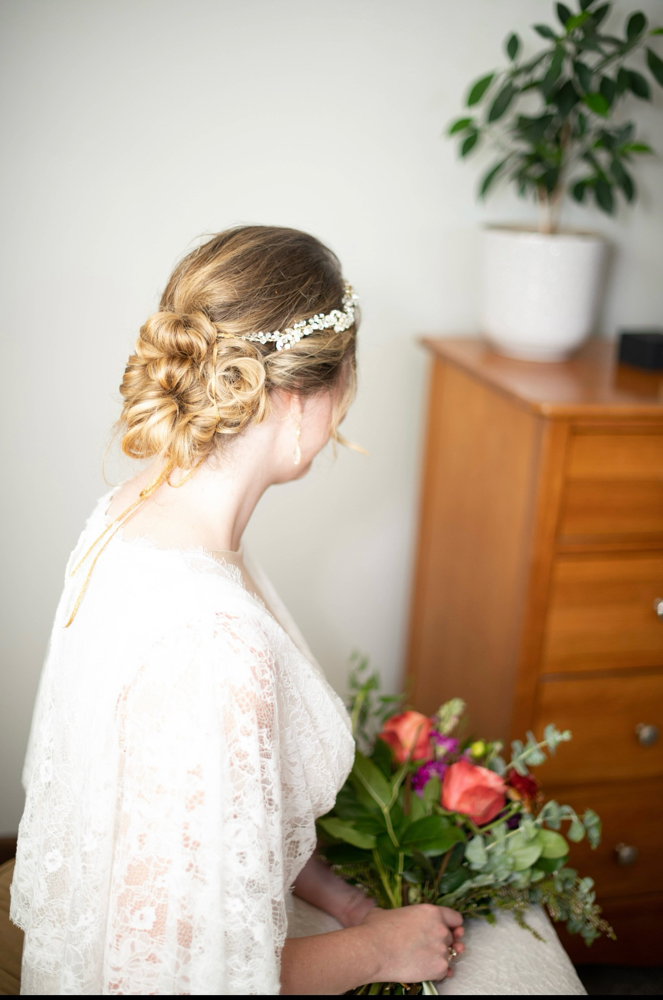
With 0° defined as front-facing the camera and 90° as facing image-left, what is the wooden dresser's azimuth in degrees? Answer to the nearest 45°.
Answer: approximately 315°

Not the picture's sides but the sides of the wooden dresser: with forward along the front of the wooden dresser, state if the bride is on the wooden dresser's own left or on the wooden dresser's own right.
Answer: on the wooden dresser's own right

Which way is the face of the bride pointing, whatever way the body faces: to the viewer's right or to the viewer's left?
to the viewer's right
